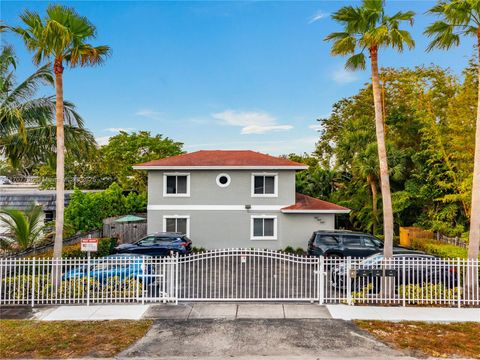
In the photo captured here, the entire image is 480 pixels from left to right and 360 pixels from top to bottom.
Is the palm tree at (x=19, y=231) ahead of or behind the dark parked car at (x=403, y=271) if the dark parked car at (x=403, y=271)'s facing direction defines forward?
ahead

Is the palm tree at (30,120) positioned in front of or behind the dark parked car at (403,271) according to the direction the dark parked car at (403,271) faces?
in front

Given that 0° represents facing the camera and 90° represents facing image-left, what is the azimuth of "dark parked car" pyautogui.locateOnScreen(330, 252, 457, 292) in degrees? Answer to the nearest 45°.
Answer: approximately 90°
